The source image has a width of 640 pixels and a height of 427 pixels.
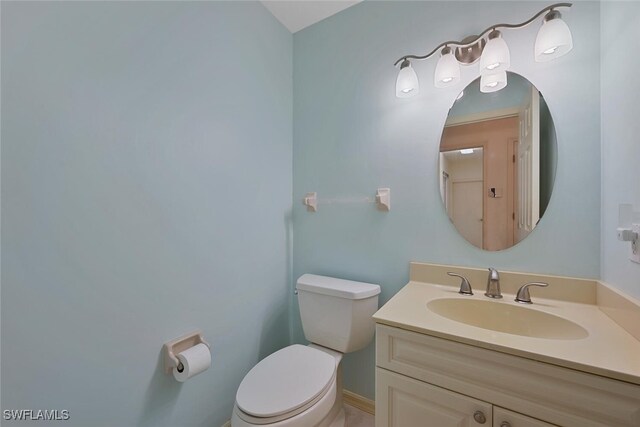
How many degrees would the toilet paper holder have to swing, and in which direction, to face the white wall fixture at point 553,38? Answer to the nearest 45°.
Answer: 0° — it already faces it

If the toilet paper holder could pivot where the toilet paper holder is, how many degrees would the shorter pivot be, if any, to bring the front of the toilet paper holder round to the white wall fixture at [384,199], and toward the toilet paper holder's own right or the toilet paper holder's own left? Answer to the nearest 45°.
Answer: approximately 45° to the toilet paper holder's own left

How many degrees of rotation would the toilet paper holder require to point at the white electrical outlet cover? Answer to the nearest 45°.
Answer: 0° — it already faces it

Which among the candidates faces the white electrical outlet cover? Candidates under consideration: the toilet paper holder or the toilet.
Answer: the toilet paper holder

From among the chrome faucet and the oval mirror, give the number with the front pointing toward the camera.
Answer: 2

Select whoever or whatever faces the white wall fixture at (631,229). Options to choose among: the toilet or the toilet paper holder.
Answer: the toilet paper holder

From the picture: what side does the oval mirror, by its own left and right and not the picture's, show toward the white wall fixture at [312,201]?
right

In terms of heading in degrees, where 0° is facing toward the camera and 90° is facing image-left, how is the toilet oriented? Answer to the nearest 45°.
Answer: approximately 45°
